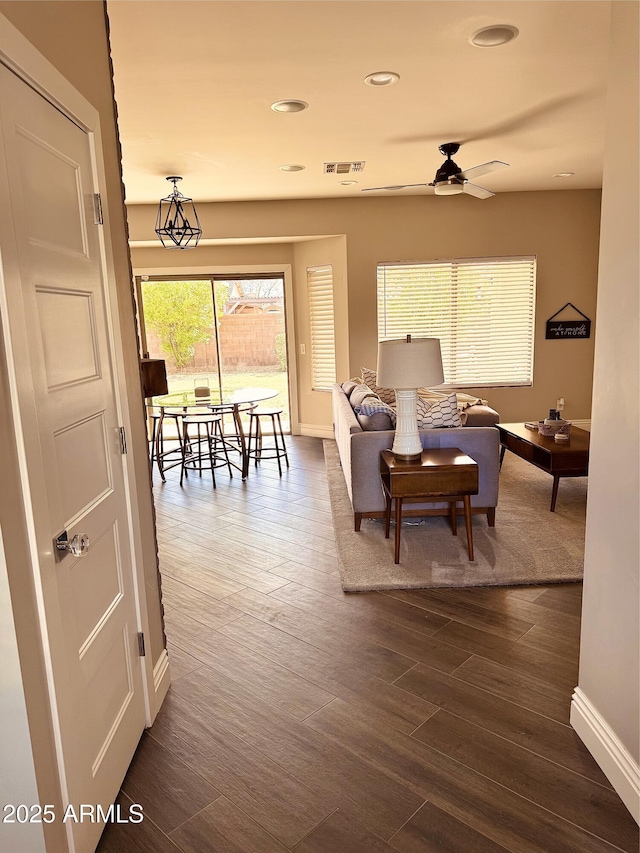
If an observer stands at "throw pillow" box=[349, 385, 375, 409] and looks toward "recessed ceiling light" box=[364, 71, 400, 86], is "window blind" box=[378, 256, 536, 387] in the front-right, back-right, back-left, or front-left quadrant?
back-left

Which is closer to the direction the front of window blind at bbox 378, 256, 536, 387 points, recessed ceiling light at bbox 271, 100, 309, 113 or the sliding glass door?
the recessed ceiling light

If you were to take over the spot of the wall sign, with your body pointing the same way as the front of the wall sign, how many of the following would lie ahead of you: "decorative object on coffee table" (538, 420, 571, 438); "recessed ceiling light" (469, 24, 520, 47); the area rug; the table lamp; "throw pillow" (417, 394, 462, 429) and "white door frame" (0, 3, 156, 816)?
6

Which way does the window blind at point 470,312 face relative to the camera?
toward the camera

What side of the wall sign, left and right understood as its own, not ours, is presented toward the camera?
front

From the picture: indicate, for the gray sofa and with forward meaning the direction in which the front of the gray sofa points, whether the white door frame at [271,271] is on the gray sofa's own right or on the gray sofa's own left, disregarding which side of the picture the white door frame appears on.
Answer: on the gray sofa's own left

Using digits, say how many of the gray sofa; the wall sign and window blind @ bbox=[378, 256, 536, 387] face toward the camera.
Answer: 2

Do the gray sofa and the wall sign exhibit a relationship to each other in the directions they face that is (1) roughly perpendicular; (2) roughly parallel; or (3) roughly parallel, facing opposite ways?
roughly perpendicular

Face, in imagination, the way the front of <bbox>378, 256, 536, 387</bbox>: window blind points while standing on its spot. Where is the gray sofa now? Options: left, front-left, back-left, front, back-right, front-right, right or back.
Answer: front

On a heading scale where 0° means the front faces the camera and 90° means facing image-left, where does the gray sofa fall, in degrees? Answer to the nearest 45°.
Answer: approximately 270°

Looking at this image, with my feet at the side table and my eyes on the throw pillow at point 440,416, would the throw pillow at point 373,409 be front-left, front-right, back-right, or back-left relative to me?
front-left

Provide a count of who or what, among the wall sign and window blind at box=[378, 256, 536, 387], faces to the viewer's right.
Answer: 0

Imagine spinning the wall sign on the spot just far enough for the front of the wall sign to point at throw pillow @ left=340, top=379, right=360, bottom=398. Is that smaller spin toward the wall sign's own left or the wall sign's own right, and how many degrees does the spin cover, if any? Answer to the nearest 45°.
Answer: approximately 45° to the wall sign's own right
